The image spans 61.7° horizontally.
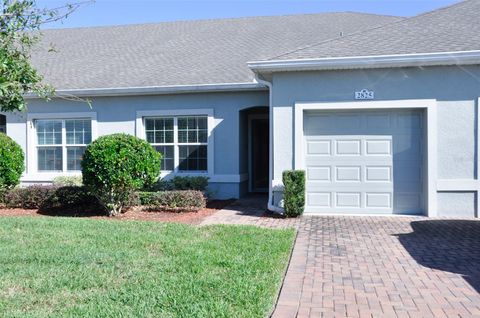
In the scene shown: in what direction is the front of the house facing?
toward the camera

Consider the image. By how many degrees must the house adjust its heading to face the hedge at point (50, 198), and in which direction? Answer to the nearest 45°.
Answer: approximately 90° to its right

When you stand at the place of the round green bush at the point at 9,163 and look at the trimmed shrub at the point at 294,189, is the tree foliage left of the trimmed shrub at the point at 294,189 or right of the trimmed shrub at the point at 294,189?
right

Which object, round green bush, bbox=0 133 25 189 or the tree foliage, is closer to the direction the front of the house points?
the tree foliage

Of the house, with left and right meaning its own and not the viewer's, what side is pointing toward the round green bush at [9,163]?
right

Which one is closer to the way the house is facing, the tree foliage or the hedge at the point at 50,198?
the tree foliage
